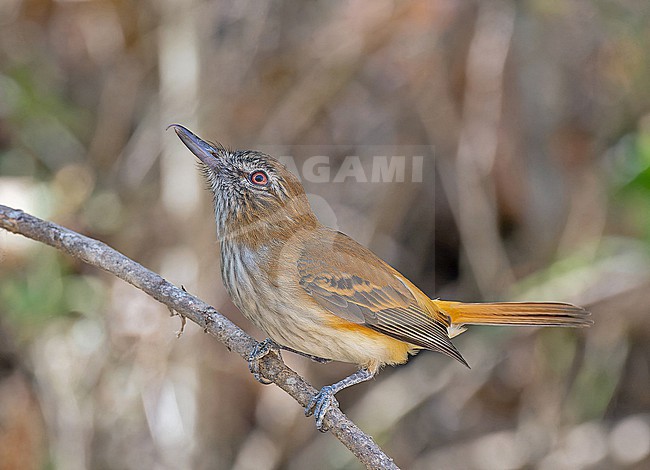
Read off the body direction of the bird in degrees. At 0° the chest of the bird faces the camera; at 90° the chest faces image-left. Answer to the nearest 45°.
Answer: approximately 90°
